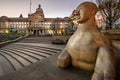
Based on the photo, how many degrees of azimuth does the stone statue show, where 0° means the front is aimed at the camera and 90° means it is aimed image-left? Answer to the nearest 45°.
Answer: approximately 45°

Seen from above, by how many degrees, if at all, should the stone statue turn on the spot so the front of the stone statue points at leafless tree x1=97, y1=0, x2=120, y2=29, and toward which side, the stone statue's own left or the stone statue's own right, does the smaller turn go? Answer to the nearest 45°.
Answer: approximately 135° to the stone statue's own right
